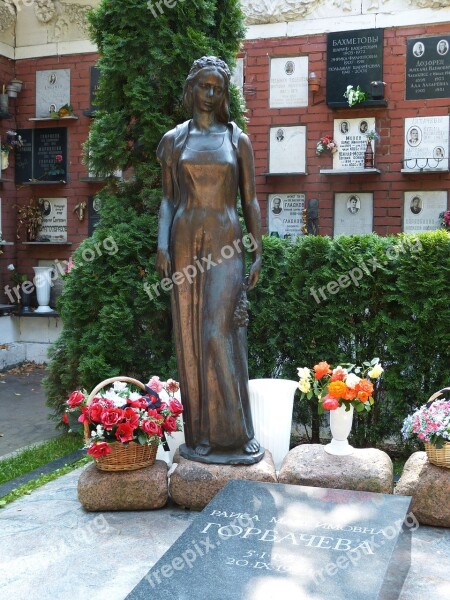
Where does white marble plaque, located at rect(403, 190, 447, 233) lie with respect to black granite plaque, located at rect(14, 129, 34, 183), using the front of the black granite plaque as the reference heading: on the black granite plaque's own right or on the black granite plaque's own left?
on the black granite plaque's own left

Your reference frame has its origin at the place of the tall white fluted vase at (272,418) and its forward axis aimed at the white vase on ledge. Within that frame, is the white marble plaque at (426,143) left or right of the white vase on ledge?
right

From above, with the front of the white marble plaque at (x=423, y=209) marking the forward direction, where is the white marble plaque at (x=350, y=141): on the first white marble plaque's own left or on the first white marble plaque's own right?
on the first white marble plaque's own right

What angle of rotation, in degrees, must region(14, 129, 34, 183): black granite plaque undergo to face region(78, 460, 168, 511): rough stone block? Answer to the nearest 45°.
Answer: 0° — it already faces it

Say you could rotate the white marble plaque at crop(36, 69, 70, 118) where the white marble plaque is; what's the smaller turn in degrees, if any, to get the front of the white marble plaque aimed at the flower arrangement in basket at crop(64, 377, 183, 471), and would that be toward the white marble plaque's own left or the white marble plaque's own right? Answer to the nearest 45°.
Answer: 0° — it already faces it

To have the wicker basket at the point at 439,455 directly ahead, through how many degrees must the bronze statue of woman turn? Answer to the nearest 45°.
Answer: approximately 90° to its left
